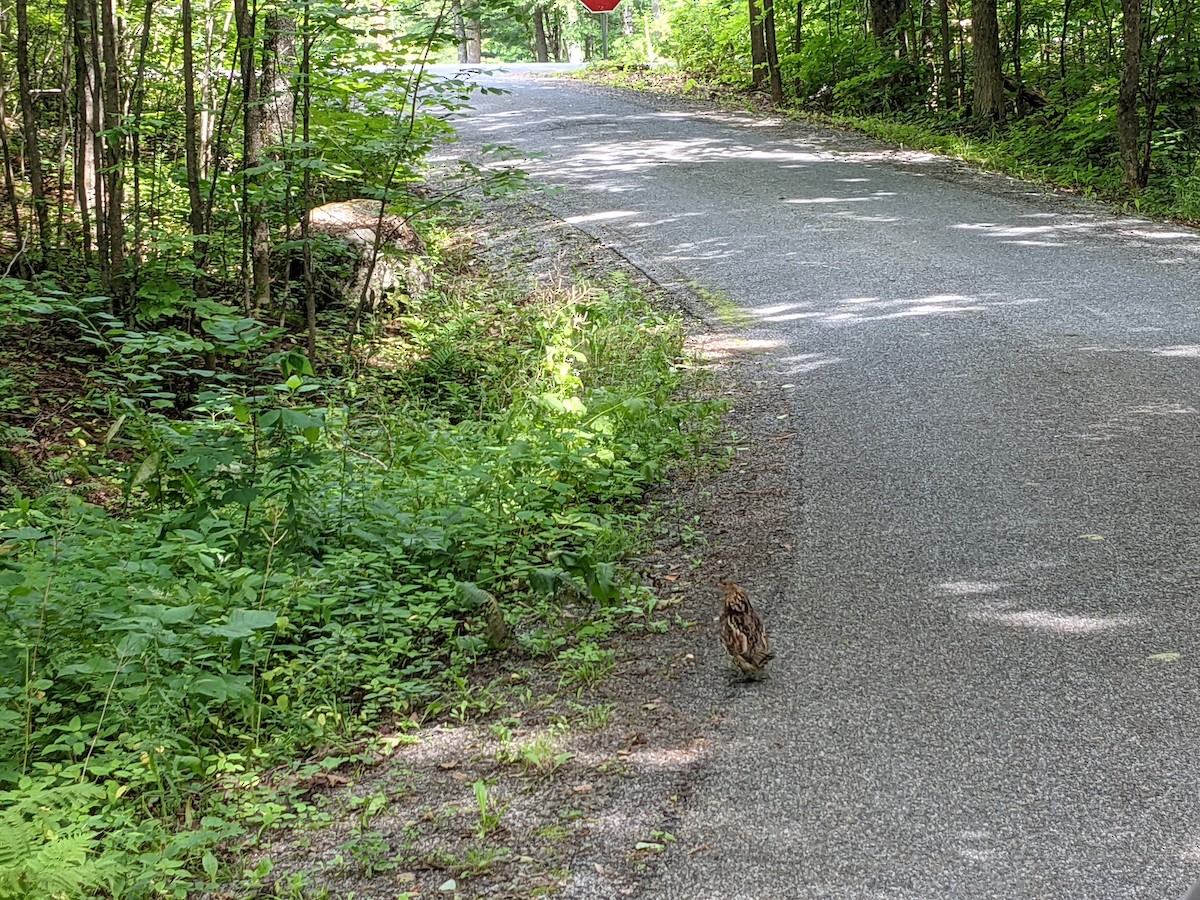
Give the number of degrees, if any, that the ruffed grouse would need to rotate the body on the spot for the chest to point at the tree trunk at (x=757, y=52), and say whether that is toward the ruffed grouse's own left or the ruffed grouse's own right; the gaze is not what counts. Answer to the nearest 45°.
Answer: approximately 45° to the ruffed grouse's own right

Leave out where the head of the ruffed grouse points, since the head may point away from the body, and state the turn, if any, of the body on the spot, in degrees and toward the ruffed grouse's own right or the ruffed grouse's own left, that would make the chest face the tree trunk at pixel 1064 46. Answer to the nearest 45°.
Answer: approximately 45° to the ruffed grouse's own right

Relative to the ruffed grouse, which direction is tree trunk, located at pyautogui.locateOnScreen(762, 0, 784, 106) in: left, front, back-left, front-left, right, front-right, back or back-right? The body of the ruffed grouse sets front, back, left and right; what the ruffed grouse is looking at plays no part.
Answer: front-right

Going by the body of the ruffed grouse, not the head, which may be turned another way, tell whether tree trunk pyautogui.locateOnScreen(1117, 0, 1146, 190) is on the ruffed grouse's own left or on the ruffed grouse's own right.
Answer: on the ruffed grouse's own right

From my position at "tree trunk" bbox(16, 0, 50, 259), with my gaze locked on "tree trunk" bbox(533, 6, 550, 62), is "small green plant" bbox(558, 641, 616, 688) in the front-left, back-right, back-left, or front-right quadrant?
back-right

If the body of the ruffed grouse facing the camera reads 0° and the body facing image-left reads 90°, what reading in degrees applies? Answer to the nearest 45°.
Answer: approximately 135°

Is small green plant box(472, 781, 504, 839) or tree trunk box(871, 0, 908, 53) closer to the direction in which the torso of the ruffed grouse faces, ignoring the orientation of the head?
the tree trunk

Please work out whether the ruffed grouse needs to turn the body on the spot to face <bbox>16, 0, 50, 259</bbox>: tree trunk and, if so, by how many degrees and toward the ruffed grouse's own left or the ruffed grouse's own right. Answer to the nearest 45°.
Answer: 0° — it already faces it

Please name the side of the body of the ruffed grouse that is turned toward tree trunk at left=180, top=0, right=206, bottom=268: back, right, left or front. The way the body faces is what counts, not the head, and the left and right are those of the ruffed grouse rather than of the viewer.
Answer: front

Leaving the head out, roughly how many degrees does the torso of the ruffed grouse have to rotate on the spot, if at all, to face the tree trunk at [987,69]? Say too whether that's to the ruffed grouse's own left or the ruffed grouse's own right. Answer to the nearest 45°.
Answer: approximately 45° to the ruffed grouse's own right

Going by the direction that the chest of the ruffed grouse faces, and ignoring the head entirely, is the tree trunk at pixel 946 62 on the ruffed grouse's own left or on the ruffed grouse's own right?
on the ruffed grouse's own right

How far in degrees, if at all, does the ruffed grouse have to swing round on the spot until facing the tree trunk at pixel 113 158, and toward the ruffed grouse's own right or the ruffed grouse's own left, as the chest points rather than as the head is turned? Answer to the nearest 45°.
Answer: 0° — it already faces it
